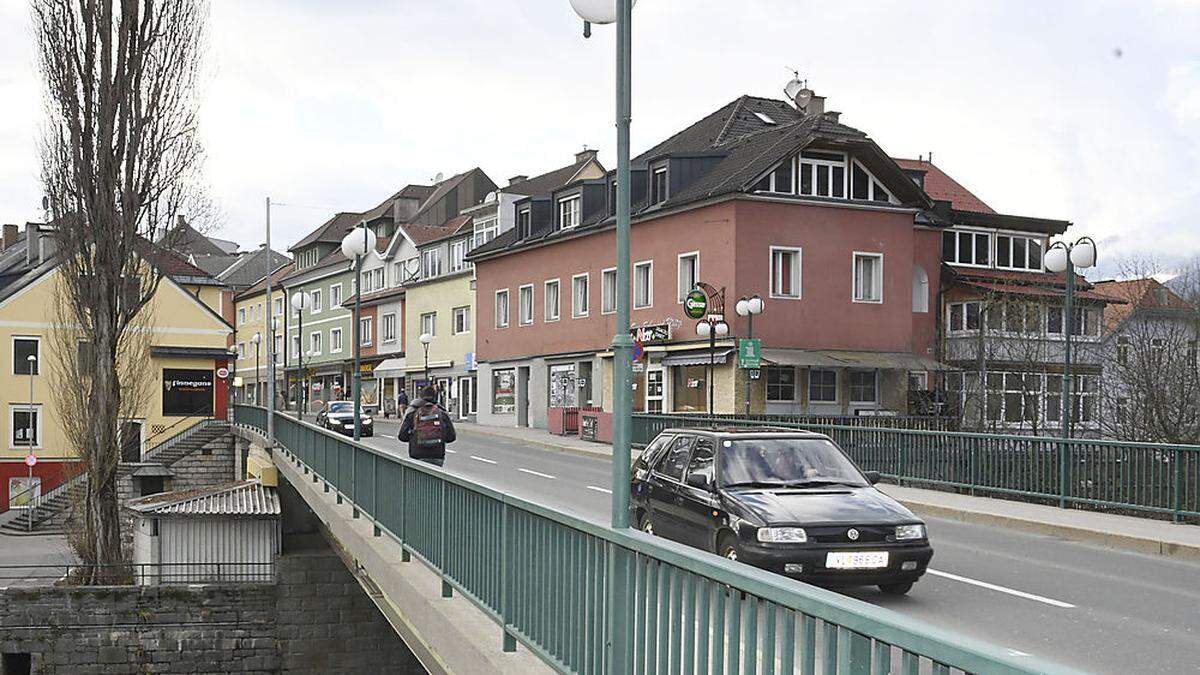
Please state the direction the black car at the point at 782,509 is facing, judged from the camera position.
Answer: facing the viewer and to the right of the viewer

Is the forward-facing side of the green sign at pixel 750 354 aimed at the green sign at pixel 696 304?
no

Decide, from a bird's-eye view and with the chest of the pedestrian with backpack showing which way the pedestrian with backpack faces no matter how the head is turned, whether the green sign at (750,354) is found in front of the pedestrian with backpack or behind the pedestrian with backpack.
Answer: in front

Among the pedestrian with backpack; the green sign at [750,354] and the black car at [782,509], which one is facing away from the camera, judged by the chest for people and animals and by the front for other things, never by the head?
the pedestrian with backpack

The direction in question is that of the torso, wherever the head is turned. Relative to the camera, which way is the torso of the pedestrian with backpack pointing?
away from the camera

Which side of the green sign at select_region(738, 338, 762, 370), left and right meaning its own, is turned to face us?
front

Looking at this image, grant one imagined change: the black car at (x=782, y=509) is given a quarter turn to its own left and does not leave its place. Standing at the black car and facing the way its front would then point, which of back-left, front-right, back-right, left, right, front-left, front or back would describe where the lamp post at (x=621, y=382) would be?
back-right

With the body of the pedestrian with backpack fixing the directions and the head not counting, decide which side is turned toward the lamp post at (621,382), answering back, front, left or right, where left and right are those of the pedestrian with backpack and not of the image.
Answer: back

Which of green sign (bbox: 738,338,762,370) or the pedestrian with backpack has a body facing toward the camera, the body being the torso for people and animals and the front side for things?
the green sign

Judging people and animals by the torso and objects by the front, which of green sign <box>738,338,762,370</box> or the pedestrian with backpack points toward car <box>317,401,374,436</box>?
the pedestrian with backpack

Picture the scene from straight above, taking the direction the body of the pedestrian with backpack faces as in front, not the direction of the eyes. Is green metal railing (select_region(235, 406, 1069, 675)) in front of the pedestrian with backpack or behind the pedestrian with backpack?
behind

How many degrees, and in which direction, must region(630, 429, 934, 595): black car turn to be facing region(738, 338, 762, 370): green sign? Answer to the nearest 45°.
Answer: approximately 135° to its left

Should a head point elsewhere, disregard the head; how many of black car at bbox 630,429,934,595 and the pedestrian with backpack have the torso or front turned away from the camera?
1

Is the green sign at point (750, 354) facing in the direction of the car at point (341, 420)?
no

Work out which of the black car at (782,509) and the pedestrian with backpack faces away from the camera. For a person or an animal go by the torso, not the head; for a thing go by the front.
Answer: the pedestrian with backpack
